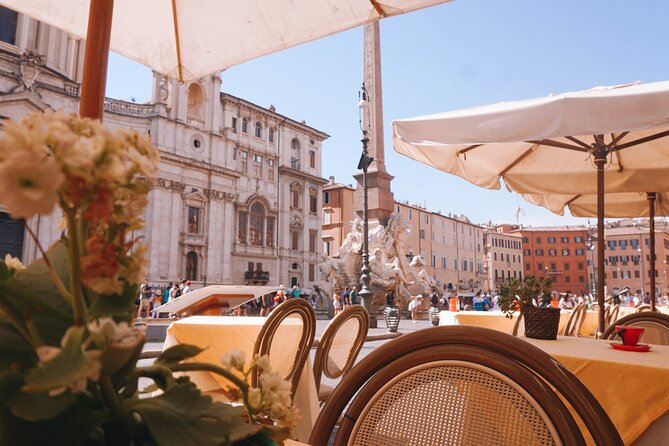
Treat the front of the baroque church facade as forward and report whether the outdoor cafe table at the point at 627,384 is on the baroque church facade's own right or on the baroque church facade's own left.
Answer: on the baroque church facade's own right

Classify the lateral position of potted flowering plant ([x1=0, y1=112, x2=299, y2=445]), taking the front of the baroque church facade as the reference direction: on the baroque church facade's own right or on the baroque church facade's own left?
on the baroque church facade's own right

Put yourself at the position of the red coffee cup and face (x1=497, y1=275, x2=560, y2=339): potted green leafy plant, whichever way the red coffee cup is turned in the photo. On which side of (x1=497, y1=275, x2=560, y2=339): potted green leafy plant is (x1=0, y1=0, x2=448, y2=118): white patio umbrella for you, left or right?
left

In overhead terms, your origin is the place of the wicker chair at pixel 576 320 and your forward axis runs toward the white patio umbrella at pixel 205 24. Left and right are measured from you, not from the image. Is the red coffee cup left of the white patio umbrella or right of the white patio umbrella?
left

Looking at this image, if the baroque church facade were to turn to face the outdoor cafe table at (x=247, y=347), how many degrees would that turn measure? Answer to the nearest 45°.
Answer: approximately 45° to its right

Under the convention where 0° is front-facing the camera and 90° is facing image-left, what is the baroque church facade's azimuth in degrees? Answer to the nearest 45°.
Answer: approximately 315°

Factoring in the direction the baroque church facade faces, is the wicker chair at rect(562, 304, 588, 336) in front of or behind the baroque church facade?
in front

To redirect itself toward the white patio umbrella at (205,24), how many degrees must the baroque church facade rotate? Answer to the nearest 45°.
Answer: approximately 45° to its right

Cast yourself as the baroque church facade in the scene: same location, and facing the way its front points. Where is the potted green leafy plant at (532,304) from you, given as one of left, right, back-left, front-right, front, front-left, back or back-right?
front-right

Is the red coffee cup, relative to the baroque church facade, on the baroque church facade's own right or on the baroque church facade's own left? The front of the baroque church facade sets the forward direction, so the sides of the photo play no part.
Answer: on the baroque church facade's own right
